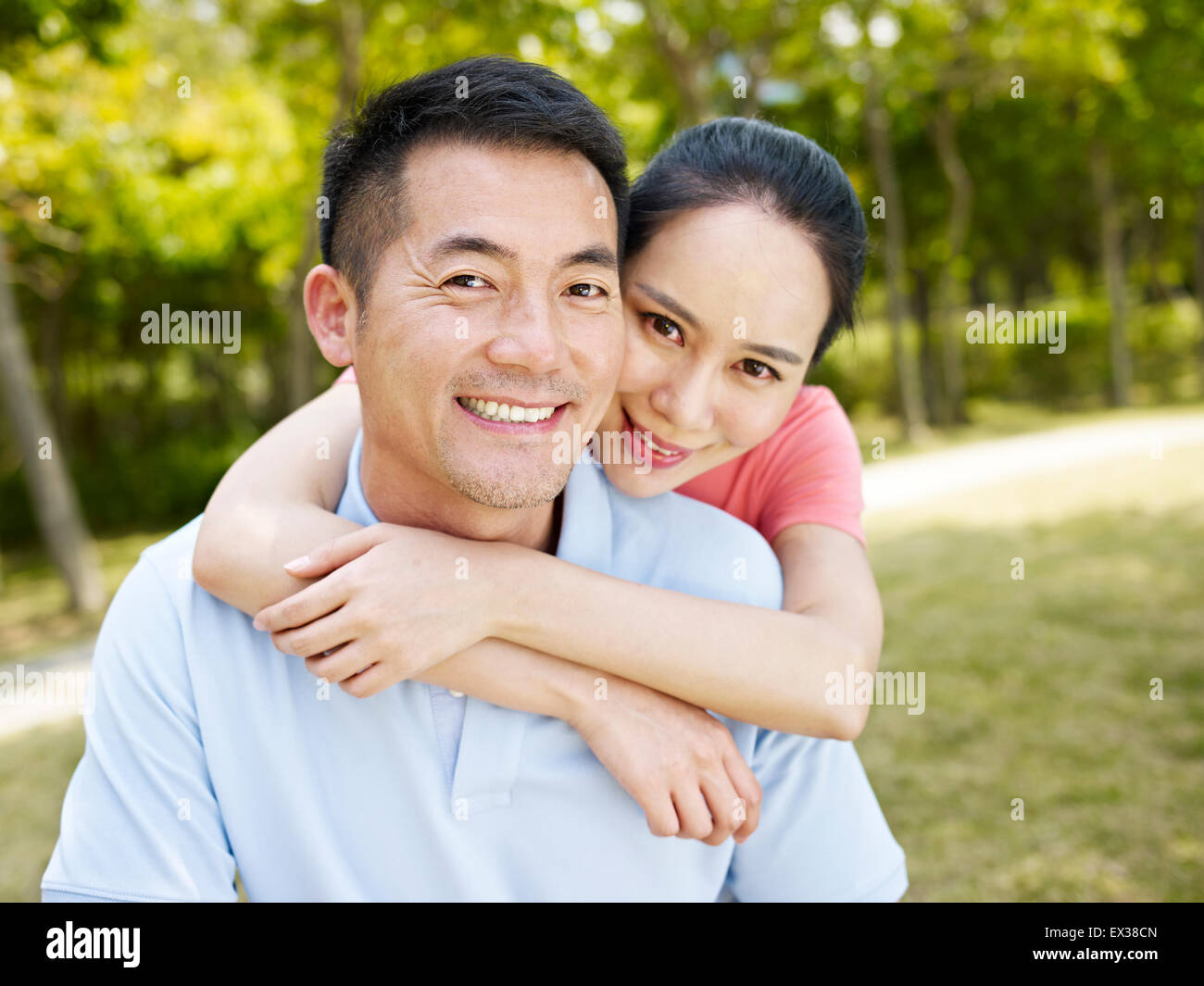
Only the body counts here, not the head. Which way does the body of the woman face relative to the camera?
toward the camera
